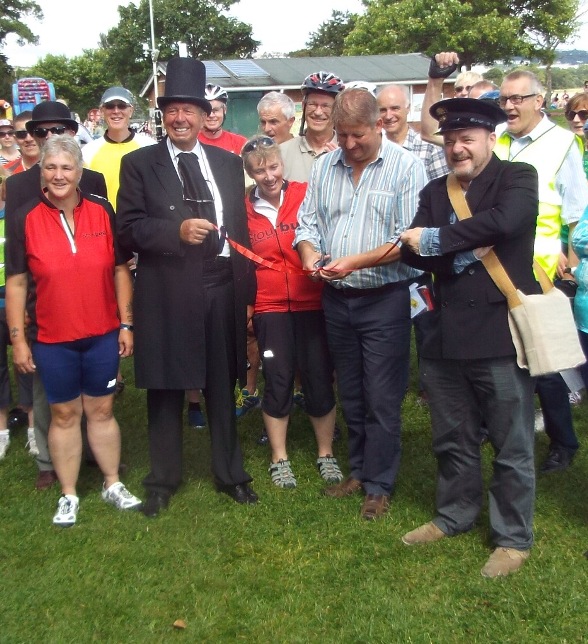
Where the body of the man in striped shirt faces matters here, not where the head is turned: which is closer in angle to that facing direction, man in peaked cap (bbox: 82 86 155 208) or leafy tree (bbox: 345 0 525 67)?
the man in peaked cap

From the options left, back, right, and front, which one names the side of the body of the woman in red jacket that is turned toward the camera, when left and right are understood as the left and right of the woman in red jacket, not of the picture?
front

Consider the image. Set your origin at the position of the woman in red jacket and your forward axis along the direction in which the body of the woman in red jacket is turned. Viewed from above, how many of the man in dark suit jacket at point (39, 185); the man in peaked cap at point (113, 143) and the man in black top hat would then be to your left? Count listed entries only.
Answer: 0

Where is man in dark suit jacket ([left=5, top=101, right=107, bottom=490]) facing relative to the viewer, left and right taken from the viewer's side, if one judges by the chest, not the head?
facing the viewer

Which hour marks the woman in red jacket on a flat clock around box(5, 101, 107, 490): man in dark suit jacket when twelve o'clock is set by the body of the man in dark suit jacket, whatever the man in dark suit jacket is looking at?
The woman in red jacket is roughly at 10 o'clock from the man in dark suit jacket.

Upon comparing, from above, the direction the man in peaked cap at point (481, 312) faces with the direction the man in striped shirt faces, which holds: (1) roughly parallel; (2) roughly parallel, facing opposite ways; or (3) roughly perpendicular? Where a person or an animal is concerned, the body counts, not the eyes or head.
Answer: roughly parallel

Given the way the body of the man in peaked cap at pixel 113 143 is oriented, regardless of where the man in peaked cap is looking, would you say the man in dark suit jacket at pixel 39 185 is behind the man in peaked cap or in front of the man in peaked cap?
in front

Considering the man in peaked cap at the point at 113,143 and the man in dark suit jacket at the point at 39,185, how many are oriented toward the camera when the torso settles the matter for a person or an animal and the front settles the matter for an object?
2

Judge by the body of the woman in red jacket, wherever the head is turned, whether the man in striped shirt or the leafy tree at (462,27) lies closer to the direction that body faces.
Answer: the man in striped shirt

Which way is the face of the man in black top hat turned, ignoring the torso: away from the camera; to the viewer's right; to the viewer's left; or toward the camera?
toward the camera

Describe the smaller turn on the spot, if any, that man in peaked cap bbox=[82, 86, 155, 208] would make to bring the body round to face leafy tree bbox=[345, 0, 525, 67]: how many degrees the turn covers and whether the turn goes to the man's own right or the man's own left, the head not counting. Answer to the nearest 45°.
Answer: approximately 135° to the man's own left

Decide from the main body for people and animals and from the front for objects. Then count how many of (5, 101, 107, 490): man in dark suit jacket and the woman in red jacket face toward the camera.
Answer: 2

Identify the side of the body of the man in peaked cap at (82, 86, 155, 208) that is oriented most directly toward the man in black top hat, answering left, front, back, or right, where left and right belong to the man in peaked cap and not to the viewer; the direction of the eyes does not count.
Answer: front

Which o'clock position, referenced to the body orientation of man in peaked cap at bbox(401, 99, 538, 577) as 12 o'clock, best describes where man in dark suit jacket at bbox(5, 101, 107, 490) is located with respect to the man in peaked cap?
The man in dark suit jacket is roughly at 2 o'clock from the man in peaked cap.

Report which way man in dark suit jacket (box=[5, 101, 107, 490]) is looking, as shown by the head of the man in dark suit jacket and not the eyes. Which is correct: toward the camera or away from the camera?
toward the camera

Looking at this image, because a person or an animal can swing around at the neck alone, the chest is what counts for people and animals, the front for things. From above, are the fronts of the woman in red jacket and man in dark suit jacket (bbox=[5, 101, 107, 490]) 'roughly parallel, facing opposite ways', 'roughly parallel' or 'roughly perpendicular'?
roughly parallel

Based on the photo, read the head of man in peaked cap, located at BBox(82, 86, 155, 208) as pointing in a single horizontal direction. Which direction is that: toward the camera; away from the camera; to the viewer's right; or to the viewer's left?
toward the camera

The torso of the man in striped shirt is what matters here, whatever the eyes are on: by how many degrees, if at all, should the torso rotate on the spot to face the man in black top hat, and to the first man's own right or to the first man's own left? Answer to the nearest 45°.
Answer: approximately 45° to the first man's own right
